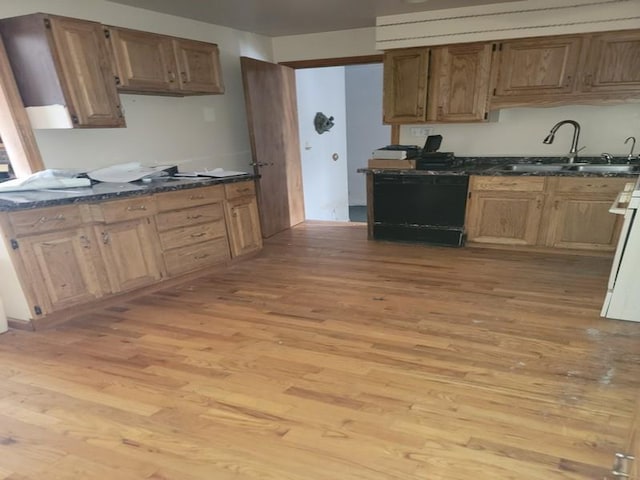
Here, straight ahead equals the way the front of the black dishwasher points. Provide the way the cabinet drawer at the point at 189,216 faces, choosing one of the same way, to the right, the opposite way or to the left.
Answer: to the left

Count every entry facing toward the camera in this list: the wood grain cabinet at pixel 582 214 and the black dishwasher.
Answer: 2

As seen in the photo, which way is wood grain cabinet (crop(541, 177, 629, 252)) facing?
toward the camera

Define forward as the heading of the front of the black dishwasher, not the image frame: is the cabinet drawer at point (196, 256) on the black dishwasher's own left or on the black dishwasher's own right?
on the black dishwasher's own right

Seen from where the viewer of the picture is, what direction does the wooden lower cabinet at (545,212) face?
facing the viewer

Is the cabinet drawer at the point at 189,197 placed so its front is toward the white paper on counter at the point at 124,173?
no

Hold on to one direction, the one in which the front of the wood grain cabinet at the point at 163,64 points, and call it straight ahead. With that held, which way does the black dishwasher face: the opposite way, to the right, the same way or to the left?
to the right

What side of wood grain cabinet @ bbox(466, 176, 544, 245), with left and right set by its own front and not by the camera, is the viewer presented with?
front

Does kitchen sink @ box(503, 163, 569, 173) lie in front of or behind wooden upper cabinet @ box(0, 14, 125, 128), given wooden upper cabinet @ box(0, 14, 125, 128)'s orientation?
in front

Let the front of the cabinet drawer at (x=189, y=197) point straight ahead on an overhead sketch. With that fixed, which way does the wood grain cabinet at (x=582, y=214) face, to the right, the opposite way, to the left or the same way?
to the right

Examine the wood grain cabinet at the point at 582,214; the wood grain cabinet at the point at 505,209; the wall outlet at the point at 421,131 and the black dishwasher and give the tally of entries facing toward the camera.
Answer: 4

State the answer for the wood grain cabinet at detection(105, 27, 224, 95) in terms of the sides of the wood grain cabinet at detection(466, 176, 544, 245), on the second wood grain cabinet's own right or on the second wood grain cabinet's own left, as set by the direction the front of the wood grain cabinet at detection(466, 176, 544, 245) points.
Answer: on the second wood grain cabinet's own right

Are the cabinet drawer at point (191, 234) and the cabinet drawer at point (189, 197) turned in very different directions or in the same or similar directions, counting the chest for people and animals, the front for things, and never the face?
same or similar directions

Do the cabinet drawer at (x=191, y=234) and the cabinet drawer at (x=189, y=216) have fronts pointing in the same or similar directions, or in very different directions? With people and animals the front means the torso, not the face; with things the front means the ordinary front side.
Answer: same or similar directions

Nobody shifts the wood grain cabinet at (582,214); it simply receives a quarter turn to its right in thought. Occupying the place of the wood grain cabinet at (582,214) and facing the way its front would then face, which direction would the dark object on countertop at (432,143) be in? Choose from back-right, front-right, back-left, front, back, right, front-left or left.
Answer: front

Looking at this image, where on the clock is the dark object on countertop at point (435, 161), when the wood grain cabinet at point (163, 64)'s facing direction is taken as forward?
The dark object on countertop is roughly at 11 o'clock from the wood grain cabinet.

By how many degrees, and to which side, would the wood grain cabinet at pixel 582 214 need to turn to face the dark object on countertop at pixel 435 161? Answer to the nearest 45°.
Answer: approximately 90° to its right
